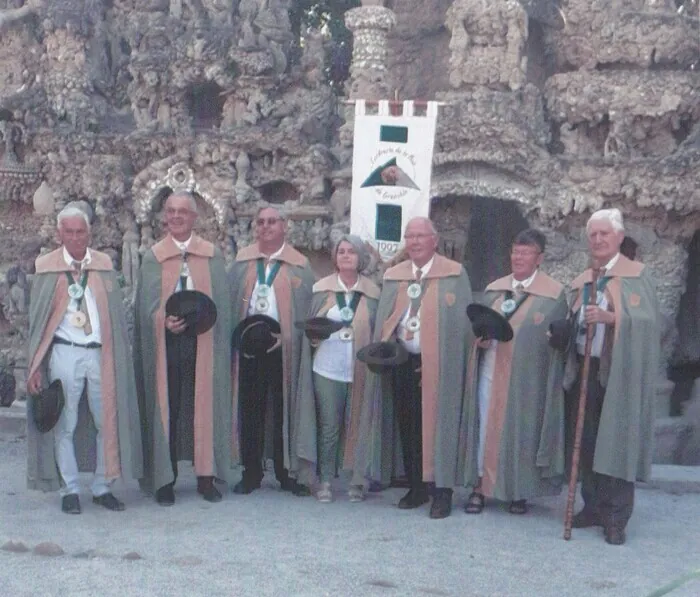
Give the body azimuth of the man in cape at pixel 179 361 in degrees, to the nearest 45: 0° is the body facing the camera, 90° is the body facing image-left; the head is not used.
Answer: approximately 0°

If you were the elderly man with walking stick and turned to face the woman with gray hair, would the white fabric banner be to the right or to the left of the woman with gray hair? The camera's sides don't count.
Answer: right

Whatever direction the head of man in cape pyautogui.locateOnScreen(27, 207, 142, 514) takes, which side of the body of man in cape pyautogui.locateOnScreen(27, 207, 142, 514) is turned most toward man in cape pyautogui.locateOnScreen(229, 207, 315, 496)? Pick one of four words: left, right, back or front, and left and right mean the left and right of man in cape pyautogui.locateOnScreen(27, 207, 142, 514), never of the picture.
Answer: left

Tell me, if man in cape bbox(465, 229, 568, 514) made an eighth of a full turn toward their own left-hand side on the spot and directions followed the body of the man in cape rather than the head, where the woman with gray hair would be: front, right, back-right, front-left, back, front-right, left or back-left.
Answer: right

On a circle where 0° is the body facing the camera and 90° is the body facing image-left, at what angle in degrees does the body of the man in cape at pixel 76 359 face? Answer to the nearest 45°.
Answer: approximately 0°

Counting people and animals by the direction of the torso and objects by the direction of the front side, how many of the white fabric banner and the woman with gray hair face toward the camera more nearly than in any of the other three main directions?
2
